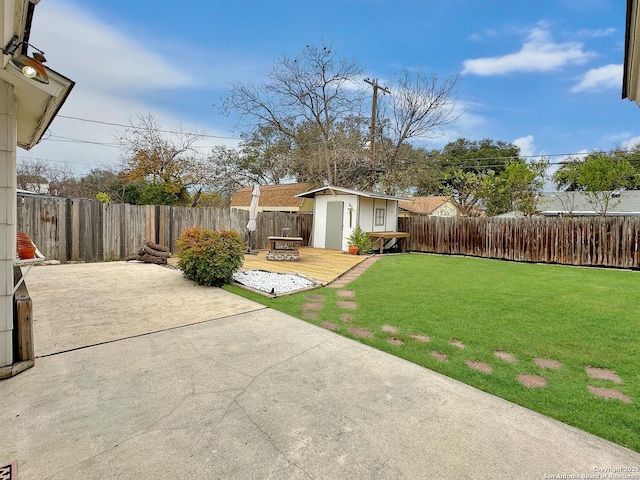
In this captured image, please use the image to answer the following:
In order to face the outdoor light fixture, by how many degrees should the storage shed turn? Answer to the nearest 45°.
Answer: approximately 45° to its left

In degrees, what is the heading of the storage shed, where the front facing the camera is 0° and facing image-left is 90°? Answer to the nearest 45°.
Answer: approximately 45°

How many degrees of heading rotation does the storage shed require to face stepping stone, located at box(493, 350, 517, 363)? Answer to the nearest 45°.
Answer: approximately 45° to its left

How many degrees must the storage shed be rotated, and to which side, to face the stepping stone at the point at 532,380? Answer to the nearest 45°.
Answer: approximately 45° to its left

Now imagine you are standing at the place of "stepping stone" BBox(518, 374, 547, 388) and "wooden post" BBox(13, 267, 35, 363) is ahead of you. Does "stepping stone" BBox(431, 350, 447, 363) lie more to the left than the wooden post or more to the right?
right

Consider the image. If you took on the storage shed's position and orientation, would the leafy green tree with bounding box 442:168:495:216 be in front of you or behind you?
behind

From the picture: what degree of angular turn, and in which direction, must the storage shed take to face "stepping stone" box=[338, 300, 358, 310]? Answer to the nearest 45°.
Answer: approximately 45° to its left

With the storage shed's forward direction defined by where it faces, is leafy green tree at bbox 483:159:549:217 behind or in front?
behind

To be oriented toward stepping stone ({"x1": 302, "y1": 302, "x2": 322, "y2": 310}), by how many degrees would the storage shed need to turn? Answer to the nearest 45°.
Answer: approximately 45° to its left

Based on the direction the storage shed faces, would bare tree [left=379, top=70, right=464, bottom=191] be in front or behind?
behind
